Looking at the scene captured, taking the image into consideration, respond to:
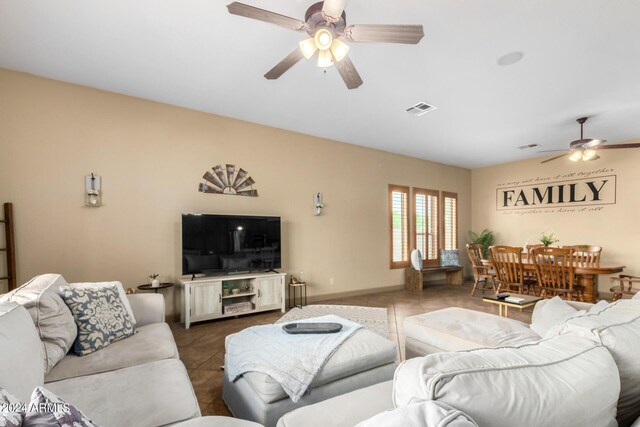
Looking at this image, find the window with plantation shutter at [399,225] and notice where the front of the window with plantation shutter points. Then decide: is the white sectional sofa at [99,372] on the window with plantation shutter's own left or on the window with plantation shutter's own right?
on the window with plantation shutter's own right

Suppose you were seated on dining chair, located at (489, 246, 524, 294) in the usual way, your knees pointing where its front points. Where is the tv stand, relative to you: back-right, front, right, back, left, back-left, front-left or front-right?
back-left

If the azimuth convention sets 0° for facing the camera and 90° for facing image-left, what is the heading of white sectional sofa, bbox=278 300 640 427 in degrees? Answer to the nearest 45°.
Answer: approximately 135°

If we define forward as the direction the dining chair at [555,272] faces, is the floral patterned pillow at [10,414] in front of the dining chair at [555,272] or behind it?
behind

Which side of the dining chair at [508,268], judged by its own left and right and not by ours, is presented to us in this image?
back

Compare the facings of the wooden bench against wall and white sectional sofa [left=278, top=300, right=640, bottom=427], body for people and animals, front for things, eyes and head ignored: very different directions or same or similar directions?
very different directions

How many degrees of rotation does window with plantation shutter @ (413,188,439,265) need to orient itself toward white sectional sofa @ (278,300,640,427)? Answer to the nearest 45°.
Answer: approximately 45° to its right

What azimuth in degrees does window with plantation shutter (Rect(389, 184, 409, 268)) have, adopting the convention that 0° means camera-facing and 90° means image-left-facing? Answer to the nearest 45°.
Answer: approximately 315°
